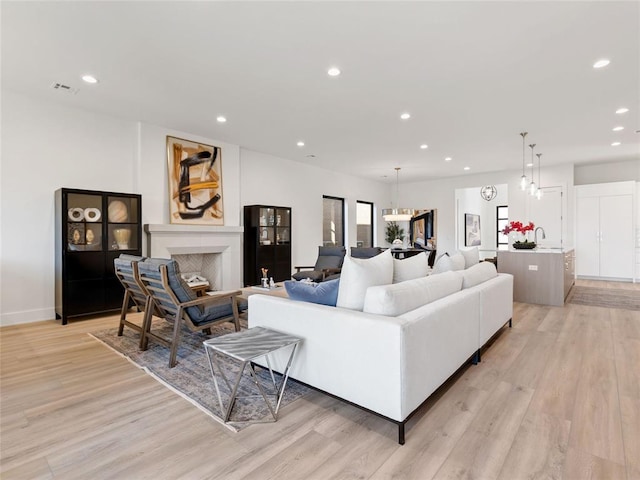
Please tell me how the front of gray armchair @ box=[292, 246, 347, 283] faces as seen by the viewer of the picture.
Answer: facing the viewer and to the left of the viewer

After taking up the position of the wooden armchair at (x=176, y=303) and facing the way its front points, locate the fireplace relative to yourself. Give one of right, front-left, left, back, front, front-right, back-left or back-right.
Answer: front-left

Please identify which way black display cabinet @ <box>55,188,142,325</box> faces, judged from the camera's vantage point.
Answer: facing the viewer and to the right of the viewer

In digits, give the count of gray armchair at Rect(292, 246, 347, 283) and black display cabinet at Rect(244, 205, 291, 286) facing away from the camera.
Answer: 0

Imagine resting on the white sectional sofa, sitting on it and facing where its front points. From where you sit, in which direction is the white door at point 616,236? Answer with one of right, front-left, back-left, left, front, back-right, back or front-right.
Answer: right

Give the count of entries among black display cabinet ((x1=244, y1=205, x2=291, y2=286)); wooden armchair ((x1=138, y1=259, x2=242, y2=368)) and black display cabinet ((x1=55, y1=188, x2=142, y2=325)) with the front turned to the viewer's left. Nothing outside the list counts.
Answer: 0

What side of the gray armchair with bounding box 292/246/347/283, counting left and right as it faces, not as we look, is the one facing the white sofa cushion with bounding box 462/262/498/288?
left

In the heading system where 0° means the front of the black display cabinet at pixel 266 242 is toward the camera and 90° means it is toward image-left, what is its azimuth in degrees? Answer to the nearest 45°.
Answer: approximately 315°

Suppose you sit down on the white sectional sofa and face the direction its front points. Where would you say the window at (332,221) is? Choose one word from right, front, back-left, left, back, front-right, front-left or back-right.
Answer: front-right

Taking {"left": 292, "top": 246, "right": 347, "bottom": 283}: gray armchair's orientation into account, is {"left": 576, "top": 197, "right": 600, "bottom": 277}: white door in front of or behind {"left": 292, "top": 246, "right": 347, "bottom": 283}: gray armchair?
behind

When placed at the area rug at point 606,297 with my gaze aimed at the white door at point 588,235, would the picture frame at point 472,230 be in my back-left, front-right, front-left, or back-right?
front-left

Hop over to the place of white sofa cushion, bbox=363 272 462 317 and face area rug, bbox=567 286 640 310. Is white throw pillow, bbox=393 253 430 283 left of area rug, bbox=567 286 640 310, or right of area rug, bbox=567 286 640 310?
left

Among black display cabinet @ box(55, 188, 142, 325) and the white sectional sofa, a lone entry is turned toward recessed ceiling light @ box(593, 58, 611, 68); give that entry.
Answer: the black display cabinet

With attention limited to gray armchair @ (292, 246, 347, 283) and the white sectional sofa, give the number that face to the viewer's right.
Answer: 0

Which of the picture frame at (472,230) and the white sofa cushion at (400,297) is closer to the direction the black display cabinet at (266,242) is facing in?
the white sofa cushion

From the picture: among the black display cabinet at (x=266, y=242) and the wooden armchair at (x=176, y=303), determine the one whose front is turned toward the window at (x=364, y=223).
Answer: the wooden armchair

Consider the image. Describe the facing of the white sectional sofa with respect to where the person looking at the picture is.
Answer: facing away from the viewer and to the left of the viewer

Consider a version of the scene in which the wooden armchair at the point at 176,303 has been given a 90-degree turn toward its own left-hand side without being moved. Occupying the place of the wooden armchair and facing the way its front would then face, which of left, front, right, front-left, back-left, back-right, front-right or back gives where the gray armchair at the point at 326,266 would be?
right
